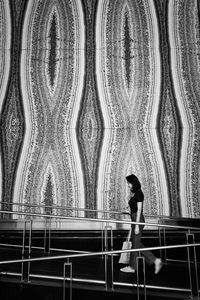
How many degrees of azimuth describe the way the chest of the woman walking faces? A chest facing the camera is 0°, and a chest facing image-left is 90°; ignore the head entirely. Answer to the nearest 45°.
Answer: approximately 90°
